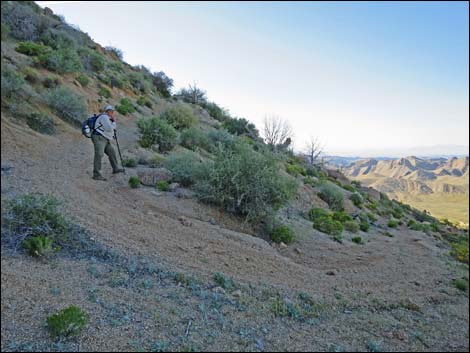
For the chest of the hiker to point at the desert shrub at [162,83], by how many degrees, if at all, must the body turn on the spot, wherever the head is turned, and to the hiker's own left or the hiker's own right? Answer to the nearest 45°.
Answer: approximately 90° to the hiker's own left

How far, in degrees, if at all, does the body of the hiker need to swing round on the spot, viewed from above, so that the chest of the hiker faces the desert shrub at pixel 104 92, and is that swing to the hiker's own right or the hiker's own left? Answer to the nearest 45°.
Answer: approximately 90° to the hiker's own left

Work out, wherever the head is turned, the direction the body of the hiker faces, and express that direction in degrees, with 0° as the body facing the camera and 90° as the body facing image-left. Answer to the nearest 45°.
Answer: approximately 270°

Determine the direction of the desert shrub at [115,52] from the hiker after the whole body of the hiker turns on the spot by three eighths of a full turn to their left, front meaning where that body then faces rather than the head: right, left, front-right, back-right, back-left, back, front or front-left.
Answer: front-right

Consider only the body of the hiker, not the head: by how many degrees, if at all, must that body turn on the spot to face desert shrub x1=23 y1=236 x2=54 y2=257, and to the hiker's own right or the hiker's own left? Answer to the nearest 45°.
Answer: approximately 90° to the hiker's own right
